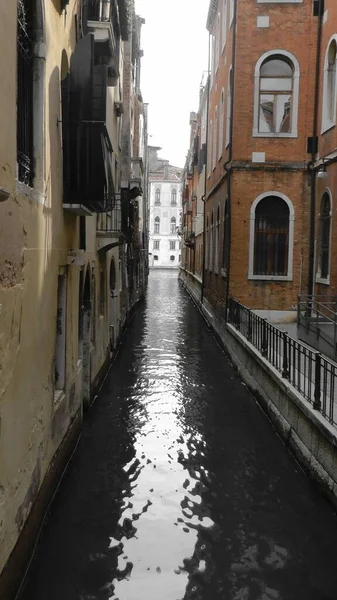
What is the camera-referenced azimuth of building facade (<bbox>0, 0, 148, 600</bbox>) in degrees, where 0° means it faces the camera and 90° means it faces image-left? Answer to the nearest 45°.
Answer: approximately 270°

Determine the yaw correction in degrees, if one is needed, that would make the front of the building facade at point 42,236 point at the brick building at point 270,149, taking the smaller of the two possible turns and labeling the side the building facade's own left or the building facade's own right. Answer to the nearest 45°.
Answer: approximately 45° to the building facade's own left

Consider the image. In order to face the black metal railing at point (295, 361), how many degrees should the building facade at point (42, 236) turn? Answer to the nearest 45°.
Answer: approximately 45° to its left
